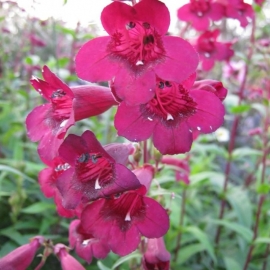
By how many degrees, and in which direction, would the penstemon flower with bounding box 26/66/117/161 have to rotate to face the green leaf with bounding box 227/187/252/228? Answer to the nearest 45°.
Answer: approximately 180°

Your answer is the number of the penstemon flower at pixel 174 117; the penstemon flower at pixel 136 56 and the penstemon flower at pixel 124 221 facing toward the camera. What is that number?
3

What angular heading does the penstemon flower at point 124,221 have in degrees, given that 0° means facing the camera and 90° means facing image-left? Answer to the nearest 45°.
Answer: approximately 0°
